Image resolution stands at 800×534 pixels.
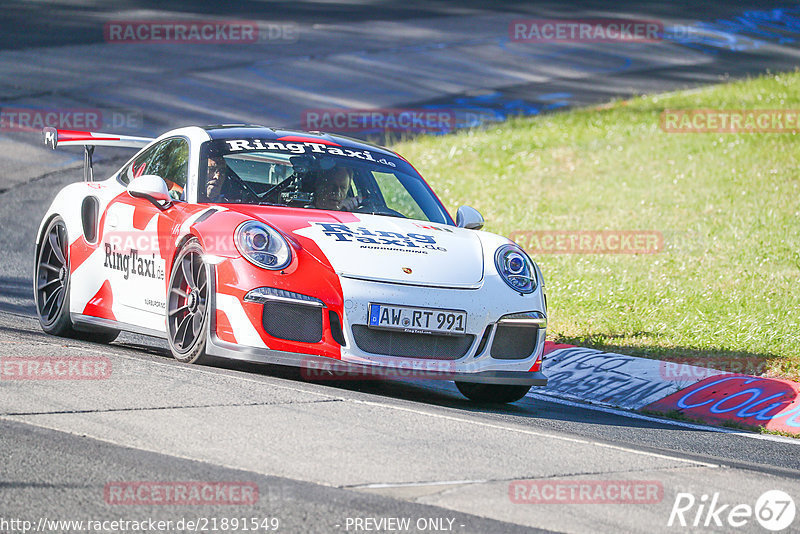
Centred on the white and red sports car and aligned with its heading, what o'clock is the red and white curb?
The red and white curb is roughly at 10 o'clock from the white and red sports car.

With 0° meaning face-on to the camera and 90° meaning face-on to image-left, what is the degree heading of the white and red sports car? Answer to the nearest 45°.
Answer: approximately 315°
